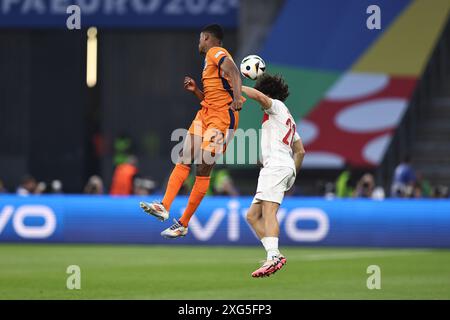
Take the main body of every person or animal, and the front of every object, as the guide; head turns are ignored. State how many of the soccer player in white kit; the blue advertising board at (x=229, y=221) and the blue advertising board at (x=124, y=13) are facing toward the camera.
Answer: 2

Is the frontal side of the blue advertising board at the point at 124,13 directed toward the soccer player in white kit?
yes

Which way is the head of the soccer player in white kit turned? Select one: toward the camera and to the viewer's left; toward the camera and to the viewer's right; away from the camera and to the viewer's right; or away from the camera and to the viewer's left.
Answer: away from the camera and to the viewer's left

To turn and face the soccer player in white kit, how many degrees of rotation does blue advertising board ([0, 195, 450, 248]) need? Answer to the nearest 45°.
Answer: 0° — it already faces them

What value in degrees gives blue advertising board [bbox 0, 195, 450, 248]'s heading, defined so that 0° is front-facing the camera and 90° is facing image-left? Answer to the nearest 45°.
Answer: approximately 0°

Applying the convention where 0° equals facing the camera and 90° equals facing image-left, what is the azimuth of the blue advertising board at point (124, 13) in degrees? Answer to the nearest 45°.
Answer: approximately 0°

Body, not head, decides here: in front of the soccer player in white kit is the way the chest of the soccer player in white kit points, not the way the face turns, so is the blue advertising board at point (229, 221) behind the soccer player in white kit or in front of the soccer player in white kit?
in front

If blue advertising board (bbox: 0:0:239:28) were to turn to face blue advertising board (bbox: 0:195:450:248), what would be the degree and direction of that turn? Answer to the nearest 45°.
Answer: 0° — it already faces it

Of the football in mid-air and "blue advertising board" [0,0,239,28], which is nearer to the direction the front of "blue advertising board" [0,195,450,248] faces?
the football in mid-air

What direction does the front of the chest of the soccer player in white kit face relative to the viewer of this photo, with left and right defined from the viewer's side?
facing away from the viewer and to the left of the viewer
